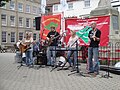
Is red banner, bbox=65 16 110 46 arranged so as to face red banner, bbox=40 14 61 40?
no

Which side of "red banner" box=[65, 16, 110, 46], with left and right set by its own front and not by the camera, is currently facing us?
front

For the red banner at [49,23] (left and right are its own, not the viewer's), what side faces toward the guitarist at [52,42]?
front

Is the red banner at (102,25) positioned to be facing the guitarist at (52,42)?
no

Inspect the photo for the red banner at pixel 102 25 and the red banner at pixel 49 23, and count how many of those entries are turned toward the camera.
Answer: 2

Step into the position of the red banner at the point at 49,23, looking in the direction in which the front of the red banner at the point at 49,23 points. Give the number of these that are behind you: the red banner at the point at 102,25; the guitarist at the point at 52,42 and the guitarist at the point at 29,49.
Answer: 0

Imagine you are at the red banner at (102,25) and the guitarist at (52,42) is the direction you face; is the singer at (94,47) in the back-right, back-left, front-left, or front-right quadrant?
front-left

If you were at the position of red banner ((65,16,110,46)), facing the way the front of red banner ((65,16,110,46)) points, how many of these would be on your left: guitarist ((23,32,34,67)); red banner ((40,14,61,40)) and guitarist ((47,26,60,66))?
0

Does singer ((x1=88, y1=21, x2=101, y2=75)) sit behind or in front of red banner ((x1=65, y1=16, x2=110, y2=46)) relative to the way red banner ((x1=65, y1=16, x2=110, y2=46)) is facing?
in front

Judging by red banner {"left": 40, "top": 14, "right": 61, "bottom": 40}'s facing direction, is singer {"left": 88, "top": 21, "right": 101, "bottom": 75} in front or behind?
in front

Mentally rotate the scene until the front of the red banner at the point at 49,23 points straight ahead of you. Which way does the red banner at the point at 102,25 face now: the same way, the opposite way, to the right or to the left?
the same way

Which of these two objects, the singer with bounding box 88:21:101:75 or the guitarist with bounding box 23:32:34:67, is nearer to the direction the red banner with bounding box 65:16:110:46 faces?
the singer

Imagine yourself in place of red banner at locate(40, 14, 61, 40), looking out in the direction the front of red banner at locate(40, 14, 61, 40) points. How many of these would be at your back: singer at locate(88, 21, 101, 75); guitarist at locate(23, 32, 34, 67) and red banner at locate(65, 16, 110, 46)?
0

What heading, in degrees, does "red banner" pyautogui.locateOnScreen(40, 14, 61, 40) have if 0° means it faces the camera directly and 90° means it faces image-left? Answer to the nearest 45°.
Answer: approximately 0°

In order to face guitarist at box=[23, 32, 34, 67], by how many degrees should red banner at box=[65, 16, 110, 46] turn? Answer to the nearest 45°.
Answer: approximately 90° to its right
